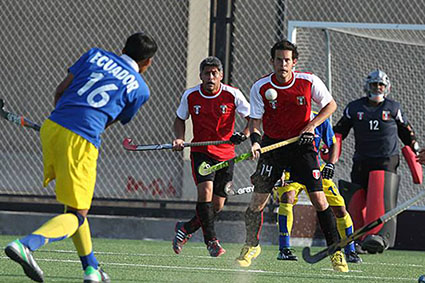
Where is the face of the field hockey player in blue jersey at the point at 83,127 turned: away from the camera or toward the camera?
away from the camera

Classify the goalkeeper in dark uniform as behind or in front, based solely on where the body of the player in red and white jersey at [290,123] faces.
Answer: behind

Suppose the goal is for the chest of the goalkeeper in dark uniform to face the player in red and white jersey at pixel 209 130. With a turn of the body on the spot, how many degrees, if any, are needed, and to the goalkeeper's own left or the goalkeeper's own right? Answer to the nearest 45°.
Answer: approximately 45° to the goalkeeper's own right

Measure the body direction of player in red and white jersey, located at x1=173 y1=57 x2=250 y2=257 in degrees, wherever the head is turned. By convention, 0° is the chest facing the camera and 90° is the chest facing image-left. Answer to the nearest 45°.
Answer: approximately 0°

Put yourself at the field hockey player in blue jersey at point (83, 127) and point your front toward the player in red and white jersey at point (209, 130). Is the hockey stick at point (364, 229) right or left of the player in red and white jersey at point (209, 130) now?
right
